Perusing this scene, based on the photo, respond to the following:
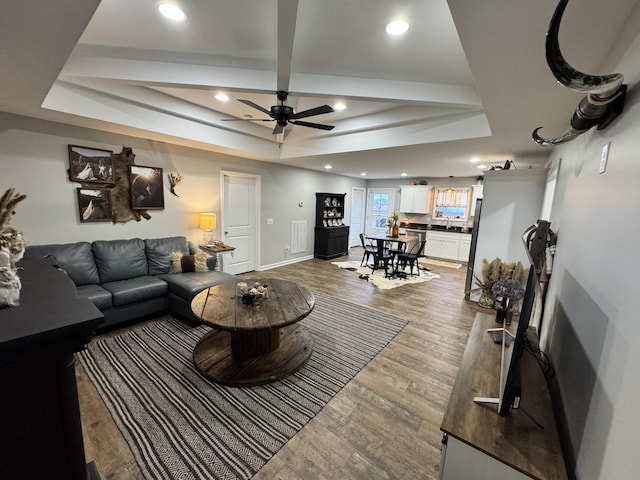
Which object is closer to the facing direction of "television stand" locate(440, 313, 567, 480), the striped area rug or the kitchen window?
the striped area rug

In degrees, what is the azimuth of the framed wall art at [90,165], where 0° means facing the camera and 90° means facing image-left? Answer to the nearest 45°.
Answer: approximately 315°

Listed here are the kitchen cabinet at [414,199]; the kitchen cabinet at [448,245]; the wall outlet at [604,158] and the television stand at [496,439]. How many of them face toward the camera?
2

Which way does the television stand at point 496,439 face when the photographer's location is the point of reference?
facing to the left of the viewer

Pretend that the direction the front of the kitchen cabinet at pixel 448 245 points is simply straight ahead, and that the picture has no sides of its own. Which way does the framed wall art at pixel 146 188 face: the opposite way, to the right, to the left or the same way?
to the left

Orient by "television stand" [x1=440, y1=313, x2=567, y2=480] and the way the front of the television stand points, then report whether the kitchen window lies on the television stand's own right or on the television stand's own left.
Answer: on the television stand's own right

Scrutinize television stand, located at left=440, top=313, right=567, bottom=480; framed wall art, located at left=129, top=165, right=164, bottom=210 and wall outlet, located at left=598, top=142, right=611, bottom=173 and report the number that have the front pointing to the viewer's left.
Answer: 2

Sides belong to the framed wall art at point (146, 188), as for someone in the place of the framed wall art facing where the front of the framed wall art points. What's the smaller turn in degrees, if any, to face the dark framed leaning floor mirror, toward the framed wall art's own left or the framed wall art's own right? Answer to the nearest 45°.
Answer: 0° — it already faces it

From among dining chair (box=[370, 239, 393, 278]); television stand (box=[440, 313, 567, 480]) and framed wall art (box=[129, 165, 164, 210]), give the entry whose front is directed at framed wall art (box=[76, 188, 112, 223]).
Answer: the television stand

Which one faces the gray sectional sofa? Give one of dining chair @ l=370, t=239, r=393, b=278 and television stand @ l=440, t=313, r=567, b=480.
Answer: the television stand

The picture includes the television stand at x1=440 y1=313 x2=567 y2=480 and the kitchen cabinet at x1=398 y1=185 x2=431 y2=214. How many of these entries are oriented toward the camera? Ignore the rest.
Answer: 1

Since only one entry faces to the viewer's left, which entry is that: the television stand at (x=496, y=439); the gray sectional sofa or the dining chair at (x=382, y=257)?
the television stand

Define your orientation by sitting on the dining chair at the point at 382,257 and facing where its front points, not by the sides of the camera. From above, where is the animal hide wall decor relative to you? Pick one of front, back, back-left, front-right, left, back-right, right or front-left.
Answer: back
